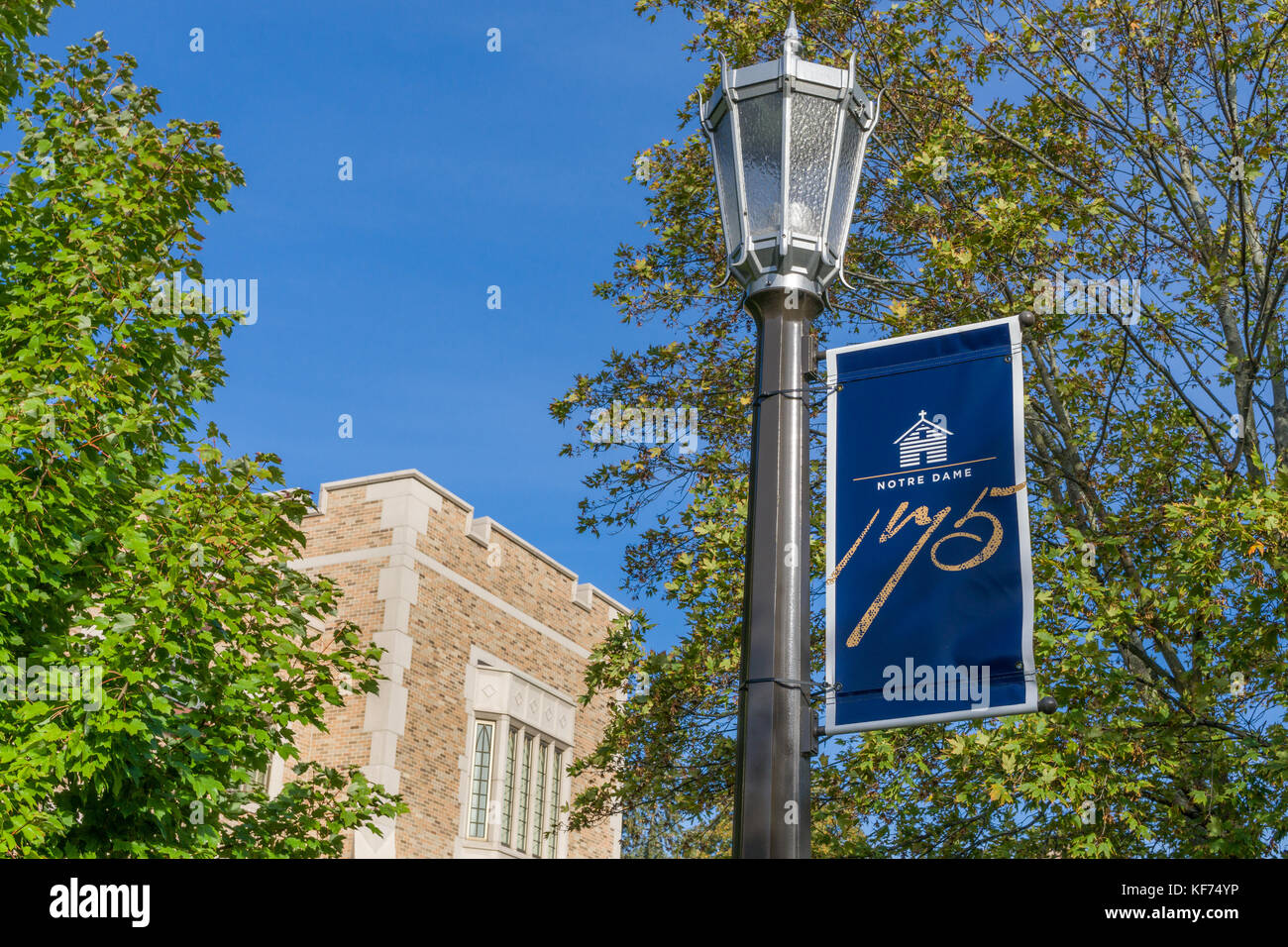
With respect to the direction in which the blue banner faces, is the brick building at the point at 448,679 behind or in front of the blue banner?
behind

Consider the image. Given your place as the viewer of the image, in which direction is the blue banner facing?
facing the viewer

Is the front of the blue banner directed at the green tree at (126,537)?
no
